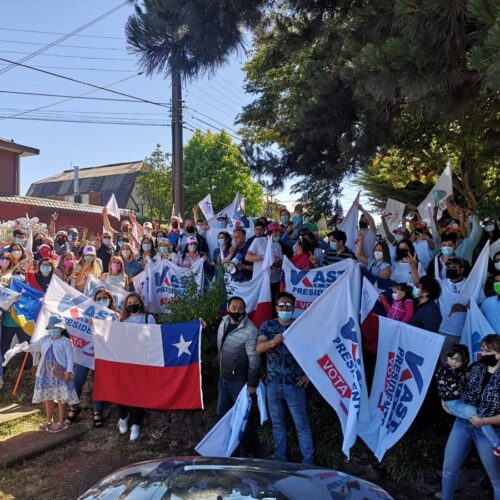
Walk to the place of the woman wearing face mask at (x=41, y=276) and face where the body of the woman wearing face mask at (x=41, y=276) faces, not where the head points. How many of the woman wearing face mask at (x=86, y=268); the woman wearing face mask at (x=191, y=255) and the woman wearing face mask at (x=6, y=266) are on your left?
2

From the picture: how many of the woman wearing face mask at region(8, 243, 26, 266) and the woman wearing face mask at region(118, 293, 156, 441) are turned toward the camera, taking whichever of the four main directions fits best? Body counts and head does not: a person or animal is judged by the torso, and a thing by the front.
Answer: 2

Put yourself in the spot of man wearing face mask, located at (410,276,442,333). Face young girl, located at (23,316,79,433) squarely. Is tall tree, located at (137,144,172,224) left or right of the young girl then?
right

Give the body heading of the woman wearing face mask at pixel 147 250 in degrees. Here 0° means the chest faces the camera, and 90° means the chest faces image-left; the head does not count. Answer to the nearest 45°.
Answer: approximately 0°

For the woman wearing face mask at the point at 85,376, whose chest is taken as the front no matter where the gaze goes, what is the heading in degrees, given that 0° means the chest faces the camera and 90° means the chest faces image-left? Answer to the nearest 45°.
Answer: approximately 0°

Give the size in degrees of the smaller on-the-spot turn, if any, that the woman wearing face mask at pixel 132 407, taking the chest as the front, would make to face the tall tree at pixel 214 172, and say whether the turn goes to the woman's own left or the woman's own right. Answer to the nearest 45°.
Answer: approximately 180°

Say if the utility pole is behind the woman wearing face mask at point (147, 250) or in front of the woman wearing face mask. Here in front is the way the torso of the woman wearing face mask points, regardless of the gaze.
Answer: behind
